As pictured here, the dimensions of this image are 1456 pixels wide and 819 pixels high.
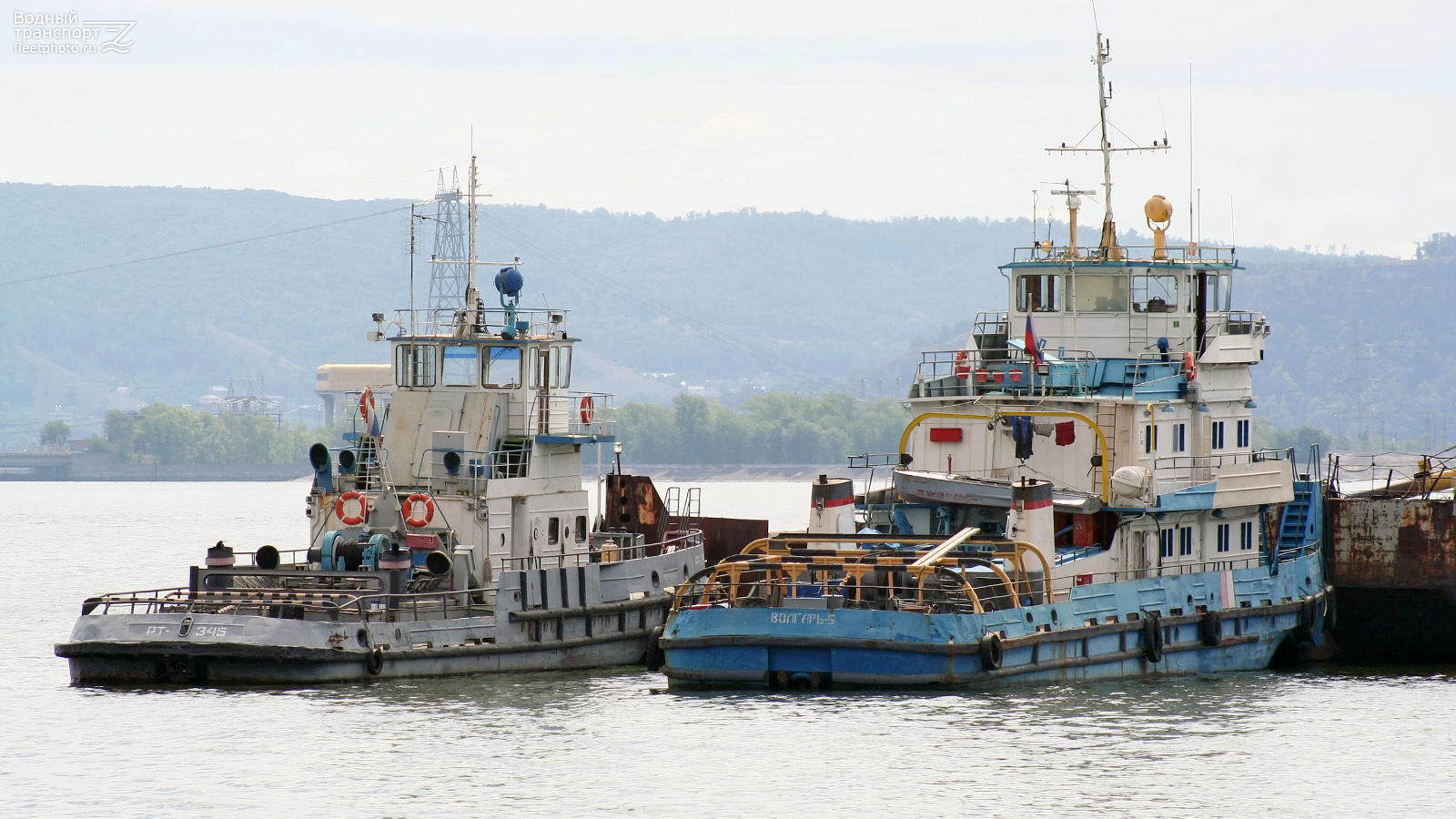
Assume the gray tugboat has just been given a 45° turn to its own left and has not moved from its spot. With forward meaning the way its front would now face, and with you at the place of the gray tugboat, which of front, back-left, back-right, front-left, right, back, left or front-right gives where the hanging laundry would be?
right

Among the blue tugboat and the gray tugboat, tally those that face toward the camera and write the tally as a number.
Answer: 0

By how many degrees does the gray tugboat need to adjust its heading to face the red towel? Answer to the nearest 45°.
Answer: approximately 45° to its right

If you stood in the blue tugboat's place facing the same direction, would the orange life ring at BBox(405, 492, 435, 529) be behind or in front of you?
behind

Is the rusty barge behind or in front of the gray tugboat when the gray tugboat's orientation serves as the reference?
in front

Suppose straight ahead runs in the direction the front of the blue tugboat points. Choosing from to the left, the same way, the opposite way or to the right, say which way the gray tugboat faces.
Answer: the same way

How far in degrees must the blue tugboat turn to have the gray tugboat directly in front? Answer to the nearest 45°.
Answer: approximately 135° to its left

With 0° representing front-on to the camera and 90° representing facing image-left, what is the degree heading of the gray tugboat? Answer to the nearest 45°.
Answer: approximately 225°

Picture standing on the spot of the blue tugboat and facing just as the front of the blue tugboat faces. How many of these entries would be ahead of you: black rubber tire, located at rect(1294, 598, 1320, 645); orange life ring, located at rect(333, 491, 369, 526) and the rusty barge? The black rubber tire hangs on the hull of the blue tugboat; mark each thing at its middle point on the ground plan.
2

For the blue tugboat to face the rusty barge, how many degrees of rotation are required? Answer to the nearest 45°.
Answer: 0° — it already faces it

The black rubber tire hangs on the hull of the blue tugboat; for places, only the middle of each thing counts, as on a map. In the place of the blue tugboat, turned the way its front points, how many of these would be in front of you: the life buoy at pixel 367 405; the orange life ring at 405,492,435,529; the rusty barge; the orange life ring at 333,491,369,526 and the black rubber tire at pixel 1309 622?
2

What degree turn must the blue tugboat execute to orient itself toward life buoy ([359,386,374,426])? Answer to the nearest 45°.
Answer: approximately 135° to its left

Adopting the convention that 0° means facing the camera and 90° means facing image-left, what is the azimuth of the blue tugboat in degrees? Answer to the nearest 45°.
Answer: approximately 225°

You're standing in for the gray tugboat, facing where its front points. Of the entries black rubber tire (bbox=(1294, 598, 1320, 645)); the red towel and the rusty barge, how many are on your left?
0
